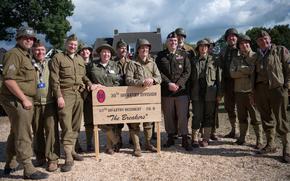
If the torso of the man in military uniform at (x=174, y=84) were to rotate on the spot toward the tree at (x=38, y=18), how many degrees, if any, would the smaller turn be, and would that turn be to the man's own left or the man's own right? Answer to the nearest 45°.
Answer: approximately 135° to the man's own right

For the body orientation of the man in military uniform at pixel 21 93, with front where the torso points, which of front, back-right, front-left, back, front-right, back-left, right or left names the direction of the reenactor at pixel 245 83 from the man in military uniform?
front-left

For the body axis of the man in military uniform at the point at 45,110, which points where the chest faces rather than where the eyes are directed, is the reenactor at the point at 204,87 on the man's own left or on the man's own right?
on the man's own left

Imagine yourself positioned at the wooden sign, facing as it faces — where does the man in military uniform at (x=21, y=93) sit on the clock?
The man in military uniform is roughly at 2 o'clock from the wooden sign.

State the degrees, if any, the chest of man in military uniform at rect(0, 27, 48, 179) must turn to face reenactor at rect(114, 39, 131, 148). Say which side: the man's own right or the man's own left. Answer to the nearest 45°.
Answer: approximately 90° to the man's own left

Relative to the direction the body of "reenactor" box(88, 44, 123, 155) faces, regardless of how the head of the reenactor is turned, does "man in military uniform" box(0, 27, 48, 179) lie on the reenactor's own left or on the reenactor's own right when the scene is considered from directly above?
on the reenactor's own right
